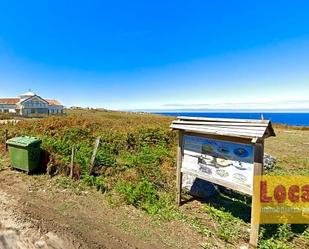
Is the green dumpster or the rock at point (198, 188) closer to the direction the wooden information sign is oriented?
the green dumpster

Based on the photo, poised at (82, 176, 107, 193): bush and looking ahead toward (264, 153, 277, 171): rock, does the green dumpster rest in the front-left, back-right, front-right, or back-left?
back-left

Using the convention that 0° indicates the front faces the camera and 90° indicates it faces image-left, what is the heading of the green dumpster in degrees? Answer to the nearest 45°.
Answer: approximately 45°

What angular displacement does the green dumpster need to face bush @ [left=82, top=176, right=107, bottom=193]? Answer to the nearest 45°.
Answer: approximately 90° to its left

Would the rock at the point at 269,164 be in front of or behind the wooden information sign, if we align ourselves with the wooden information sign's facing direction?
behind

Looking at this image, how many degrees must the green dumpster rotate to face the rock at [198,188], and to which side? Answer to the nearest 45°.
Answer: approximately 90° to its left

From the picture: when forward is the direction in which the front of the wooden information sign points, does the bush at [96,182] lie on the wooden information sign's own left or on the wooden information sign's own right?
on the wooden information sign's own right

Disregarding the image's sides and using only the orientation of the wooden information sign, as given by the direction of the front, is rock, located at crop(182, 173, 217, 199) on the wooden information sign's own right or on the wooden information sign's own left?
on the wooden information sign's own right
